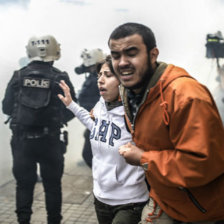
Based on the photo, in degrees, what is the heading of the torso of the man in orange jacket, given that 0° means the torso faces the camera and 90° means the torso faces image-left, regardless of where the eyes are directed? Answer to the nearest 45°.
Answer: approximately 45°

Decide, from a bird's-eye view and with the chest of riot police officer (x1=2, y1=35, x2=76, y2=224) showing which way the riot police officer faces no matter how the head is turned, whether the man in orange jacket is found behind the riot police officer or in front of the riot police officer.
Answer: behind

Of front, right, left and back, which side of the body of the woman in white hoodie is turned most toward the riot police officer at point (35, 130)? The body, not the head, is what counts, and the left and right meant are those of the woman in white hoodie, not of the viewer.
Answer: right

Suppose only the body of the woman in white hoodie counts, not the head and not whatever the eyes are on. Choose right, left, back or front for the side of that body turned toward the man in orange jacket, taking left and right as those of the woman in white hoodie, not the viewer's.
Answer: left

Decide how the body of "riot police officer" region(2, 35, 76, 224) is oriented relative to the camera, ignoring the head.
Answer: away from the camera

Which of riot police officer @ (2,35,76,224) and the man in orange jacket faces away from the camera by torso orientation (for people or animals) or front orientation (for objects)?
the riot police officer

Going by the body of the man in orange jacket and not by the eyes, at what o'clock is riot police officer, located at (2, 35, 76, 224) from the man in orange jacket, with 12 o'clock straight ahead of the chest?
The riot police officer is roughly at 3 o'clock from the man in orange jacket.

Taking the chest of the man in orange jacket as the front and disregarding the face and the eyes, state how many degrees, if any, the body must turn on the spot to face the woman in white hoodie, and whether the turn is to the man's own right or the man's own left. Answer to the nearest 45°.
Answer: approximately 90° to the man's own right

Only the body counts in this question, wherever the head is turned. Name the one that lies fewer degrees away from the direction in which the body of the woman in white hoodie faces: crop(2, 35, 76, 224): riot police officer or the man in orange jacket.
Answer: the man in orange jacket

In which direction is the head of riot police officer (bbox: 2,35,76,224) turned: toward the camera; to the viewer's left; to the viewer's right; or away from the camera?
away from the camera

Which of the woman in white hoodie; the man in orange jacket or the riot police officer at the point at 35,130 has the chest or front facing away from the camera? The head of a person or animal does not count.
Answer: the riot police officer

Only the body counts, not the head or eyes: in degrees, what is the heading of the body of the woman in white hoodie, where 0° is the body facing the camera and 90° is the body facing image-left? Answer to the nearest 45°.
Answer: approximately 45°

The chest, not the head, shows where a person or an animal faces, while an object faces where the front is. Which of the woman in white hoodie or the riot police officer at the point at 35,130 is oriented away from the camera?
the riot police officer
